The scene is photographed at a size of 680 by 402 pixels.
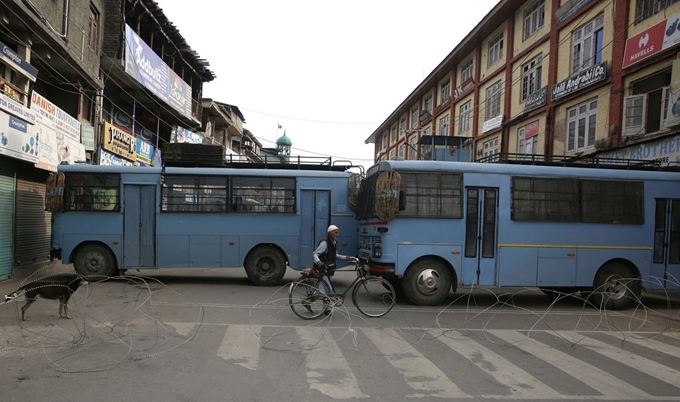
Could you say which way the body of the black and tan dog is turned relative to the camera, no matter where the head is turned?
to the viewer's right

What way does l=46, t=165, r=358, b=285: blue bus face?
to the viewer's left

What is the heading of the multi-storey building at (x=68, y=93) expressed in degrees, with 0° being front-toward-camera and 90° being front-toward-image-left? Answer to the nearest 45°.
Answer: approximately 315°

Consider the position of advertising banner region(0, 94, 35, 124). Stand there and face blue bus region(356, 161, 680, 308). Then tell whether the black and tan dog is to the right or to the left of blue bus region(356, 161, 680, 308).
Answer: right

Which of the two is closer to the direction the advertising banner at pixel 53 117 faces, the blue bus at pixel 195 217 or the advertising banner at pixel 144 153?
the blue bus

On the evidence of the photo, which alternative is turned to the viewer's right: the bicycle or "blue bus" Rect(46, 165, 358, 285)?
the bicycle

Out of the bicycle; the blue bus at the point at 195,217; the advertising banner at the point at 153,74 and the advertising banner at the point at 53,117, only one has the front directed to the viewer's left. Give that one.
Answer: the blue bus

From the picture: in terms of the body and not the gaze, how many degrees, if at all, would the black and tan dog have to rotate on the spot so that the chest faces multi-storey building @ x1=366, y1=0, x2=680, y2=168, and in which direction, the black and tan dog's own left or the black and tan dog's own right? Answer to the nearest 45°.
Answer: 0° — it already faces it

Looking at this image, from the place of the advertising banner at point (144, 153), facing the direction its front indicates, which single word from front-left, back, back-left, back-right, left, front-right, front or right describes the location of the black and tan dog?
front-right

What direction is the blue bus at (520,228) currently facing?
to the viewer's left

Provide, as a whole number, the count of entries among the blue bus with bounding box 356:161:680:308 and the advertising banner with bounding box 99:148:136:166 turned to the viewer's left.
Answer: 1

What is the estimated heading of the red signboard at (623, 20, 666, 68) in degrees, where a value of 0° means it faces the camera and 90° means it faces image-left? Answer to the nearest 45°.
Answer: approximately 45°

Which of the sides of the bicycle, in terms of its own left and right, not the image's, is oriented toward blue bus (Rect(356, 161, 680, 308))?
front
